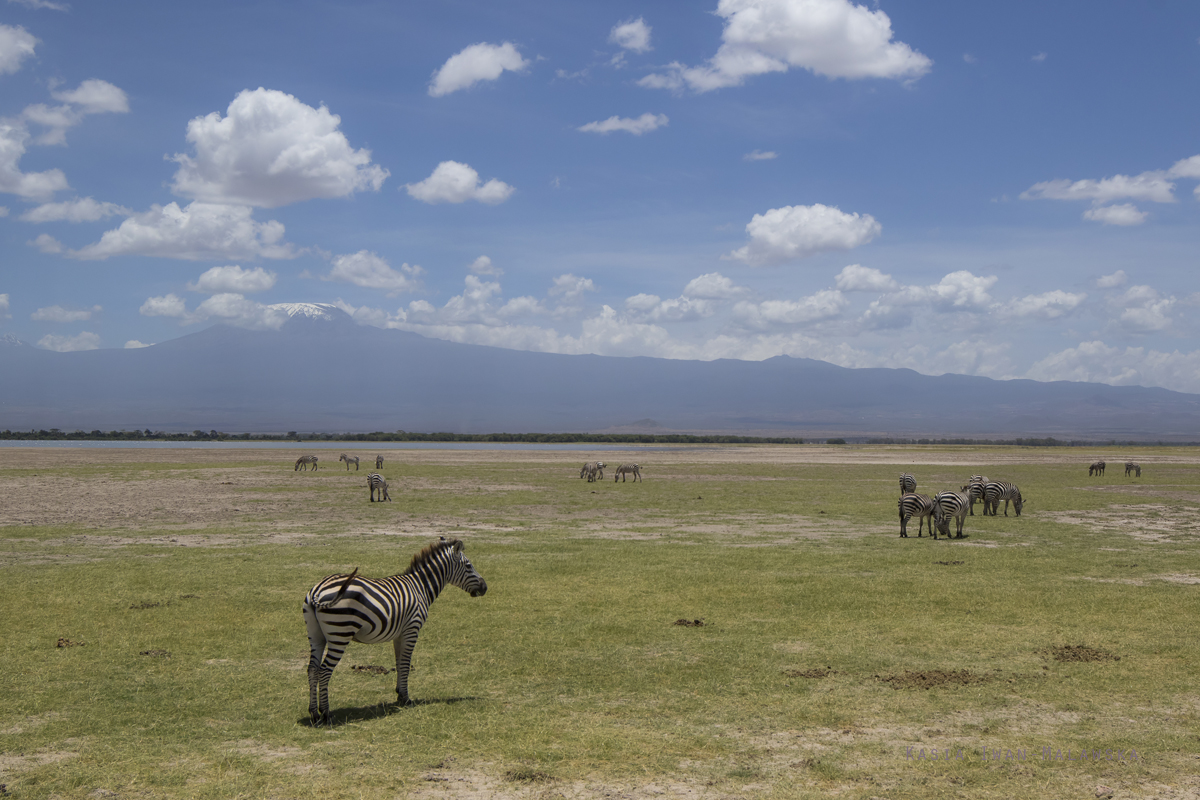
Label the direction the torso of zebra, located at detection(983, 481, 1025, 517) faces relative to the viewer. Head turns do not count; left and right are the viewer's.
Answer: facing to the right of the viewer

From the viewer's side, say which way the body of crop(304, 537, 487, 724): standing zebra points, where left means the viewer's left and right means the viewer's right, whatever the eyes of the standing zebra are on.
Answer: facing away from the viewer and to the right of the viewer

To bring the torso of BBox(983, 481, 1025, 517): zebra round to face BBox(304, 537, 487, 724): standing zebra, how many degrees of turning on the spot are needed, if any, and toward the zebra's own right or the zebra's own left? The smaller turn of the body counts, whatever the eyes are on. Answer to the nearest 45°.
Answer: approximately 90° to the zebra's own right

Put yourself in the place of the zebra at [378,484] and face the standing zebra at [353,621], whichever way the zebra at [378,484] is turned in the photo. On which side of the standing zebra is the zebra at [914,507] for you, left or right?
left
